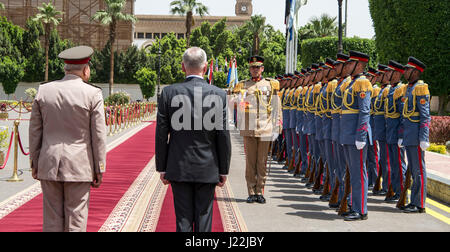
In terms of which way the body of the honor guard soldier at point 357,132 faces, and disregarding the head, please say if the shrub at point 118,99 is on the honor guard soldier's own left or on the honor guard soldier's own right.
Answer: on the honor guard soldier's own right

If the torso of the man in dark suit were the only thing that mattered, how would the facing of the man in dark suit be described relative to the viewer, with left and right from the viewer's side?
facing away from the viewer

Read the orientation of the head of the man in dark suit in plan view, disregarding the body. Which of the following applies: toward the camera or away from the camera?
away from the camera

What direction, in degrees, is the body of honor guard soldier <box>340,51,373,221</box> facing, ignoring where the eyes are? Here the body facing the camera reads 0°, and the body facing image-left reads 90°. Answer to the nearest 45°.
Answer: approximately 90°

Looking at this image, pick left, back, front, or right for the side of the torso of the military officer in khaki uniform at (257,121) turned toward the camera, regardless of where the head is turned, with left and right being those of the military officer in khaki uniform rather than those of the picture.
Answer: front

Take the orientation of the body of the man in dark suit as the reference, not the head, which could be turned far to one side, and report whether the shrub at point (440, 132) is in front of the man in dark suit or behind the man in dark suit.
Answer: in front

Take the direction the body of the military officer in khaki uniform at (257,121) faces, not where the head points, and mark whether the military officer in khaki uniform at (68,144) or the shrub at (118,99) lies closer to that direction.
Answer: the military officer in khaki uniform

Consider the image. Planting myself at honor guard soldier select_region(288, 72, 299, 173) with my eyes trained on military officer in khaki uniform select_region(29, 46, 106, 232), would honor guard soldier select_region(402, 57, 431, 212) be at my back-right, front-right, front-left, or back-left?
front-left

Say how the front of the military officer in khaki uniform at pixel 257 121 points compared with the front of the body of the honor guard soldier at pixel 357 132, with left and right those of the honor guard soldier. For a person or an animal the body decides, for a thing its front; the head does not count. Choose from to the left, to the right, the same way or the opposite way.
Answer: to the left

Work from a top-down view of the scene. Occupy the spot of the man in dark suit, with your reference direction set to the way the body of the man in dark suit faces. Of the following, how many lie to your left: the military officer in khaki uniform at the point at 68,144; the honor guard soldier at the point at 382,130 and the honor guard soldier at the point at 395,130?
1

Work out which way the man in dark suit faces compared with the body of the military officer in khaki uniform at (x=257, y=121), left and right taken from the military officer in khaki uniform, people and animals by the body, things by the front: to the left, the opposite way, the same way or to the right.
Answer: the opposite way

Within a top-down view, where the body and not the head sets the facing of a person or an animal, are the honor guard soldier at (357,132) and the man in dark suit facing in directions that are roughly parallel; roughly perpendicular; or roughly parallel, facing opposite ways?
roughly perpendicular
